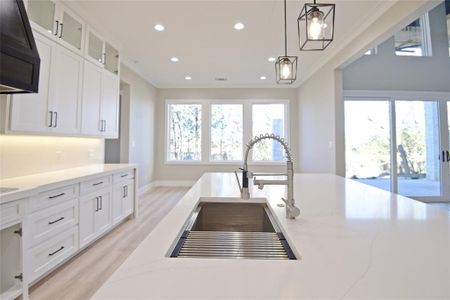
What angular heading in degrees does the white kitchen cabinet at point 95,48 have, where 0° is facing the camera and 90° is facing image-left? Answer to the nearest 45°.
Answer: approximately 315°

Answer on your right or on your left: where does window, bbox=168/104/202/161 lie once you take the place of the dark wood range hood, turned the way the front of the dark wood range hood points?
on your left

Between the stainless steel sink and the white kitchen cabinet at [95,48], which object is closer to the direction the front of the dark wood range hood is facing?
the stainless steel sink

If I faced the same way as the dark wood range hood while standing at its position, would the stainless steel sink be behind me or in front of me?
in front

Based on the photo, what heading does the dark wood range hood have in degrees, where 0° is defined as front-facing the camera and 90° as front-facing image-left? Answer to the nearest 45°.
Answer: approximately 315°

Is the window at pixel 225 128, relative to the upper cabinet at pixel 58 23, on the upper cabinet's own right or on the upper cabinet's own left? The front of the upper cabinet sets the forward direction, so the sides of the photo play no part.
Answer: on the upper cabinet's own left
